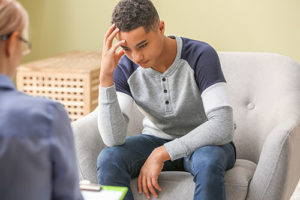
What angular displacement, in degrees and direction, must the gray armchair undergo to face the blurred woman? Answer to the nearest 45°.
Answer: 0° — it already faces them

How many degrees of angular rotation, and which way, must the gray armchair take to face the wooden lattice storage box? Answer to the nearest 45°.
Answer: approximately 90° to its right

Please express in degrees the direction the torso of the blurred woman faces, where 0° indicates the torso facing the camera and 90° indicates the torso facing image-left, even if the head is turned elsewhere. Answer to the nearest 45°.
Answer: approximately 225°

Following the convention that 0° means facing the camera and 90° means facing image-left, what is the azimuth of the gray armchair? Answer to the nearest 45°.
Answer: approximately 45°

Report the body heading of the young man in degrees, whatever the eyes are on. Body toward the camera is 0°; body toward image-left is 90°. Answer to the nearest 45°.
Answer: approximately 45°

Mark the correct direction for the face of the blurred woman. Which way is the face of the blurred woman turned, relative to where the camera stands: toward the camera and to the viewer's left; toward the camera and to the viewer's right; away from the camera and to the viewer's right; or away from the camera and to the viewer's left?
away from the camera and to the viewer's right

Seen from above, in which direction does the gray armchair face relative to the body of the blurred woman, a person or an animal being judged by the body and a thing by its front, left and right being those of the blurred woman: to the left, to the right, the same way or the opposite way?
the opposite way

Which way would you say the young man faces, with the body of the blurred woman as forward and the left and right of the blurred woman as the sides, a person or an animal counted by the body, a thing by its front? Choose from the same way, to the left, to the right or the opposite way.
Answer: the opposite way
